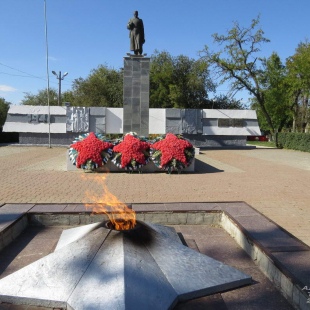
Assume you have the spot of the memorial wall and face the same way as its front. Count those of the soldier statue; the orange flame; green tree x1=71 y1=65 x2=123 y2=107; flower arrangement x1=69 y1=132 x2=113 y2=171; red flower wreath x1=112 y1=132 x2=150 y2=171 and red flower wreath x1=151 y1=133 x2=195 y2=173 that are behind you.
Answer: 1

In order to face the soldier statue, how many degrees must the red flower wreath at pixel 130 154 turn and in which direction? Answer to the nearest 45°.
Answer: approximately 180°

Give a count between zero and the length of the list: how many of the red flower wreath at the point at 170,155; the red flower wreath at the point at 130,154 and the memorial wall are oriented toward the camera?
3

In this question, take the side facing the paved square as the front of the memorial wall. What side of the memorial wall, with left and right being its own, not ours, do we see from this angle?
front

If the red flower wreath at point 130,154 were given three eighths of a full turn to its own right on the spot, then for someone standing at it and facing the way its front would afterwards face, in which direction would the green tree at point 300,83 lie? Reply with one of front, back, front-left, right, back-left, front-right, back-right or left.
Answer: right

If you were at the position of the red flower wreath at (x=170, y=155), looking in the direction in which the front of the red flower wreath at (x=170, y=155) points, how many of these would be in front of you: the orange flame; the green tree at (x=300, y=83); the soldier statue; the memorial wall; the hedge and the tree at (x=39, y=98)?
1

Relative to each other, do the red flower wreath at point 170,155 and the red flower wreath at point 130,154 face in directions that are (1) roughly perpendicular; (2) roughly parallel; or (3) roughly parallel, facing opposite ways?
roughly parallel

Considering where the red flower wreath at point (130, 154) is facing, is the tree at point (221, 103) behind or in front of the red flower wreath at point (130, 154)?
behind

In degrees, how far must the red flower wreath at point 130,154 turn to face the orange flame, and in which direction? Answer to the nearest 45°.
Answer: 0° — it already faces it

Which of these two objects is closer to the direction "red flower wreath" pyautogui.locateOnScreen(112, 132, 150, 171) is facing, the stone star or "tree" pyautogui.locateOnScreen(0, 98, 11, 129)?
the stone star

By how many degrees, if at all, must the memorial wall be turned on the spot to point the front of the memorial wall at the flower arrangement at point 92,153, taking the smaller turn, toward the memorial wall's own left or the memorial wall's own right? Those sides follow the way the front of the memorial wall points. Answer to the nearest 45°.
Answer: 0° — it already faces it

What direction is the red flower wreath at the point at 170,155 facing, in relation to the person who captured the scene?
facing the viewer

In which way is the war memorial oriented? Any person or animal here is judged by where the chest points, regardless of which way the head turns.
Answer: toward the camera

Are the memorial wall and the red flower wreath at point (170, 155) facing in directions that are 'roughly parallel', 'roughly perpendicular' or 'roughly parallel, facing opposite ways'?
roughly parallel

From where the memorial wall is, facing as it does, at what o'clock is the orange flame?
The orange flame is roughly at 12 o'clock from the memorial wall.

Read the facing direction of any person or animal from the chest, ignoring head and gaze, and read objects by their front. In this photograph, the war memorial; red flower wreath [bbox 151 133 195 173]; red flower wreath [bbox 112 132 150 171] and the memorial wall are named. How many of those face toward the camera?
4

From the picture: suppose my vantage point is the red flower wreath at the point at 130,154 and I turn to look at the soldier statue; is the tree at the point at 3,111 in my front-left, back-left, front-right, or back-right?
front-left
